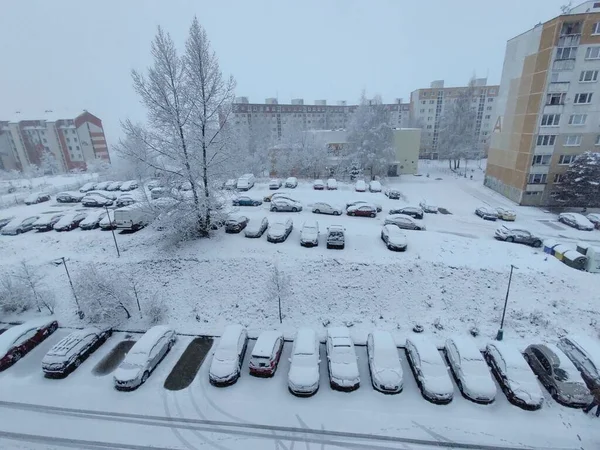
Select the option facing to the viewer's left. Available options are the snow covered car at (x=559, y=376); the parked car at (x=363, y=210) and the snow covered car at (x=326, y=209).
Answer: the parked car

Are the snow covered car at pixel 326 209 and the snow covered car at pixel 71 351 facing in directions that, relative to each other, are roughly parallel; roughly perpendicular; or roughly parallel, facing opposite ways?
roughly perpendicular

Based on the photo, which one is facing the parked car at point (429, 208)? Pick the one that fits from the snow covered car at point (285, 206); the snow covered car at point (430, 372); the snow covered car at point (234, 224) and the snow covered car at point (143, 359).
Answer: the snow covered car at point (285, 206)

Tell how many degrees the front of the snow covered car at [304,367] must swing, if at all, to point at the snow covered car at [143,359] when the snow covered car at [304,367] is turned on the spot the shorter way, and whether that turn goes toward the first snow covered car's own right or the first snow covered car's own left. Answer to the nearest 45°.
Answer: approximately 90° to the first snow covered car's own right

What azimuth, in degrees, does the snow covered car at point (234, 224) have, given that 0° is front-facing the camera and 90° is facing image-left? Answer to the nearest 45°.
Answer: approximately 45°

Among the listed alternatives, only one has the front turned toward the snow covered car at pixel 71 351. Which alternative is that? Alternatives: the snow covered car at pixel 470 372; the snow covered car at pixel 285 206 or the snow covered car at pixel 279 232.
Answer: the snow covered car at pixel 279 232

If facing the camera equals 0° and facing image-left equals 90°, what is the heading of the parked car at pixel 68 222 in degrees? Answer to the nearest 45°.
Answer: approximately 45°

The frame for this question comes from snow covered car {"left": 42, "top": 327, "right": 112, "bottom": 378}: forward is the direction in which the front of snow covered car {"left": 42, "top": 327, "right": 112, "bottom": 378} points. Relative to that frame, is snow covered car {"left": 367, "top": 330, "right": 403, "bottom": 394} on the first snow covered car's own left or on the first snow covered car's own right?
on the first snow covered car's own left

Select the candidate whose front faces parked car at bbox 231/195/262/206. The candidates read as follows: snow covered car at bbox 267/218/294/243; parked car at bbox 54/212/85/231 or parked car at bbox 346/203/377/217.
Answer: parked car at bbox 346/203/377/217

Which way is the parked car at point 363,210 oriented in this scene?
to the viewer's left
